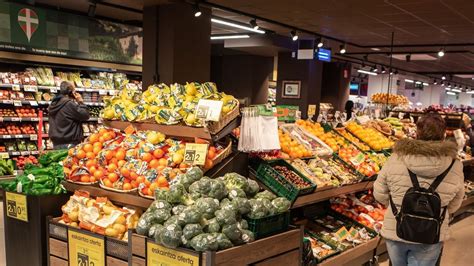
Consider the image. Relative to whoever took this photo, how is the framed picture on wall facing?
facing the viewer

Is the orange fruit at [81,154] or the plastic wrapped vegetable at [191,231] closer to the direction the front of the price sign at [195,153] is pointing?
the plastic wrapped vegetable

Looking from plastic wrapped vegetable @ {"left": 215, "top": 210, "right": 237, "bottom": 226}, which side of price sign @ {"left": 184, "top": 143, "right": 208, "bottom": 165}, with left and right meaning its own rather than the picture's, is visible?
front

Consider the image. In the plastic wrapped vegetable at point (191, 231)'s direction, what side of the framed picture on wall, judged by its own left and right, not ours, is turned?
front

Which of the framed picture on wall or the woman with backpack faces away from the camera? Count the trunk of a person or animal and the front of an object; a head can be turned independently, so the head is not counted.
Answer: the woman with backpack

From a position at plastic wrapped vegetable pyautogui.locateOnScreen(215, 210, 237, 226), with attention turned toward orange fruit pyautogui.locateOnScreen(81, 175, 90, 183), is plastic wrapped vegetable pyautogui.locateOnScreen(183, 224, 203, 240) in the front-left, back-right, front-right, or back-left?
front-left

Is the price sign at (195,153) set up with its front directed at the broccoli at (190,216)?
yes

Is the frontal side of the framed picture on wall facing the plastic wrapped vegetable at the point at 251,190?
yes

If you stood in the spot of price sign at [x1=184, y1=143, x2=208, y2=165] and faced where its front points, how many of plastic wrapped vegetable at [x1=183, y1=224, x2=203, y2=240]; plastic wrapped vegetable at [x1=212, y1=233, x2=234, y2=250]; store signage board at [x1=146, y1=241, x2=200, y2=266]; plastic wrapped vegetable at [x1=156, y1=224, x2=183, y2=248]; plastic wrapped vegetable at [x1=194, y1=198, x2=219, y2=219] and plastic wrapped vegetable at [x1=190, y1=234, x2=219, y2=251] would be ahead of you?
6

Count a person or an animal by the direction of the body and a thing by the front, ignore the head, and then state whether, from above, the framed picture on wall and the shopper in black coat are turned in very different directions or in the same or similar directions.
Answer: very different directions

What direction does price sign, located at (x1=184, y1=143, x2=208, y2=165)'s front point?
toward the camera

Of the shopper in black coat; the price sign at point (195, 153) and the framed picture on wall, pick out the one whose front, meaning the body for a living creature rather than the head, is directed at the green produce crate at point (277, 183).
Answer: the framed picture on wall

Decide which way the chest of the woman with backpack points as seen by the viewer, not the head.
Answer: away from the camera

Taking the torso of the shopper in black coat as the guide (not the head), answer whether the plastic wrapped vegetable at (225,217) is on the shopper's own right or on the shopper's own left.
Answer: on the shopper's own right

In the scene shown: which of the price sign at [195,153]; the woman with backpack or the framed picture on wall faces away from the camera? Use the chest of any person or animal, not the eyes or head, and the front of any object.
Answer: the woman with backpack

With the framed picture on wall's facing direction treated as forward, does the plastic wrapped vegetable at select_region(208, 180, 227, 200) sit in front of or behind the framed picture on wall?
in front

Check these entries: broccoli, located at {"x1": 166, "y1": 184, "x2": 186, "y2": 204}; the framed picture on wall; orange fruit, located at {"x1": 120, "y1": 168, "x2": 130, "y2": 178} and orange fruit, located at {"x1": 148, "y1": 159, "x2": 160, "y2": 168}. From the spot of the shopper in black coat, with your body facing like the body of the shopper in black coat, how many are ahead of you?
1
